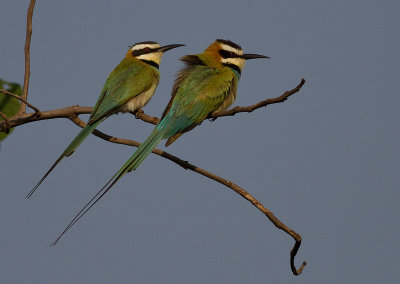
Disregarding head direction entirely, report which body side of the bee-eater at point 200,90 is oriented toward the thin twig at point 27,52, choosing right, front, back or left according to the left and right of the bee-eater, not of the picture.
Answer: back

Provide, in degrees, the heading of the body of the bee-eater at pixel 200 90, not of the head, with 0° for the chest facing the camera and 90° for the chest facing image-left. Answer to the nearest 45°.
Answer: approximately 225°

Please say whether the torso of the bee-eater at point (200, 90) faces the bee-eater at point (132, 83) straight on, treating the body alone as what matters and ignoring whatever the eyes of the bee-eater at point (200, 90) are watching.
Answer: no
